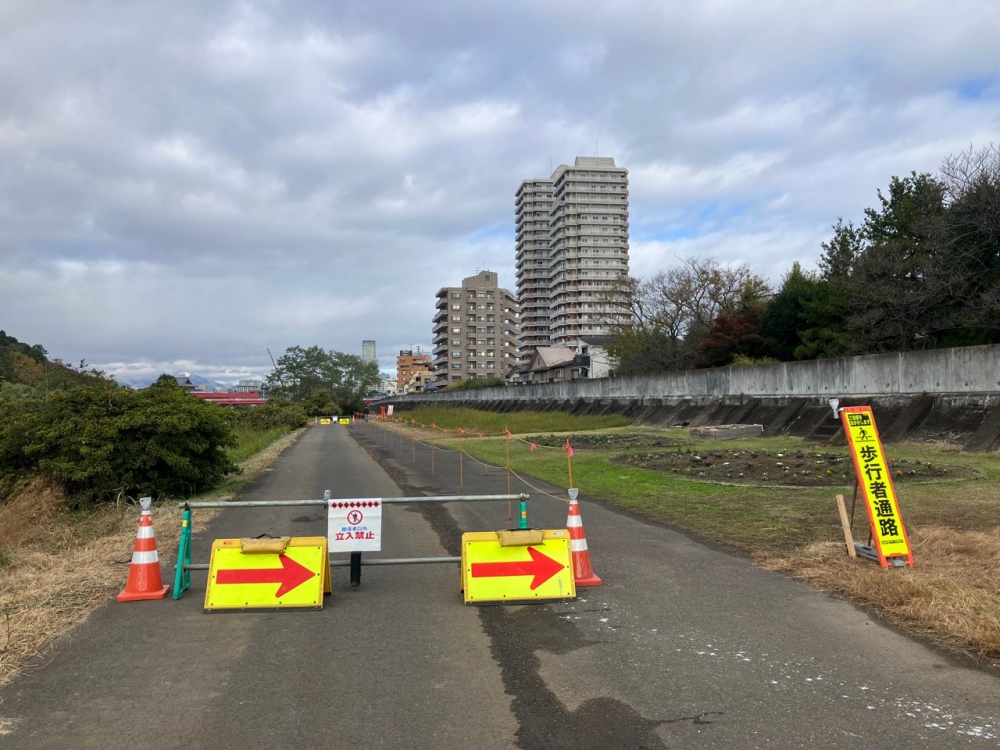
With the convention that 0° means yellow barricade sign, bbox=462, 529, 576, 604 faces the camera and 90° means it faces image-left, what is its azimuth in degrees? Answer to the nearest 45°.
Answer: approximately 0°

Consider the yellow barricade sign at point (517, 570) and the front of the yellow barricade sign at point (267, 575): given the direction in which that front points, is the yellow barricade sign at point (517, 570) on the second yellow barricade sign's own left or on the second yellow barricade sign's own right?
on the second yellow barricade sign's own left

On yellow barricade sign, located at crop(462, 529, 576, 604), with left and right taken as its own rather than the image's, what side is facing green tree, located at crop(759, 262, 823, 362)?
back

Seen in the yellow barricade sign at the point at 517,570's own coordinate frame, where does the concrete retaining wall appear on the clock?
The concrete retaining wall is roughly at 7 o'clock from the yellow barricade sign.

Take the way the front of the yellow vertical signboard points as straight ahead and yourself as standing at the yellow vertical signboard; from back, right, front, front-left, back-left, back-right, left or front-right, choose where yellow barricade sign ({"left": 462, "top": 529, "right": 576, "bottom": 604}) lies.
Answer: front-right

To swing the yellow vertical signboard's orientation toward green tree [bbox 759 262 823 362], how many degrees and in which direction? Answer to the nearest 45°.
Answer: approximately 180°

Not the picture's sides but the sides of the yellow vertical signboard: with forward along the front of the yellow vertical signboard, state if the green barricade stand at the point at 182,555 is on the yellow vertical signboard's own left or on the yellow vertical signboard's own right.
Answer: on the yellow vertical signboard's own right

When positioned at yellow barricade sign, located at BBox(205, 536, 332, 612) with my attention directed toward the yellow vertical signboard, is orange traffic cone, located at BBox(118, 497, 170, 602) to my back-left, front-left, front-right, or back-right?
back-left

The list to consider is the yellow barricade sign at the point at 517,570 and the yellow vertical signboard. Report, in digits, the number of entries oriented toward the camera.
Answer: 2

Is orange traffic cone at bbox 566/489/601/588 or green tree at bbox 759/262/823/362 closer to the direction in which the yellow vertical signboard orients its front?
the orange traffic cone

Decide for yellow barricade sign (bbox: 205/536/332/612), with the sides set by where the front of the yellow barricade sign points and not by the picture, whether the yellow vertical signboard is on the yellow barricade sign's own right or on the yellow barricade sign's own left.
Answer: on the yellow barricade sign's own left
